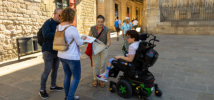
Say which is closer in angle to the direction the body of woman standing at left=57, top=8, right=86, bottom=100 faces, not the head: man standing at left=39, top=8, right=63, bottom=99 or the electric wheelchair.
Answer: the electric wheelchair

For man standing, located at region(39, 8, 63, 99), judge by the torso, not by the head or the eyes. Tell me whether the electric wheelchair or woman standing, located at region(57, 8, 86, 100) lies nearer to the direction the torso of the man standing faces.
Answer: the electric wheelchair

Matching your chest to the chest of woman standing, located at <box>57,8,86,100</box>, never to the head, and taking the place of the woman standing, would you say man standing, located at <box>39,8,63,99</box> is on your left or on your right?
on your left

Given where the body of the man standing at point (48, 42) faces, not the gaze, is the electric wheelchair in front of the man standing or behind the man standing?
in front

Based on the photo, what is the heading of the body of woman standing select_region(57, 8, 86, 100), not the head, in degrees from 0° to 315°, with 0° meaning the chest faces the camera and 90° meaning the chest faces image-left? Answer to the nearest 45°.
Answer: approximately 225°

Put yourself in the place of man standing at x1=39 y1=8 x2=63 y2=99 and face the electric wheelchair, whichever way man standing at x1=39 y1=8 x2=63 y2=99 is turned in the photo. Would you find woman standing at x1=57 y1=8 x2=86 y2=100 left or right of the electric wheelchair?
right

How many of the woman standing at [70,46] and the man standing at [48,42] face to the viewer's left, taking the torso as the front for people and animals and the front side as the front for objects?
0

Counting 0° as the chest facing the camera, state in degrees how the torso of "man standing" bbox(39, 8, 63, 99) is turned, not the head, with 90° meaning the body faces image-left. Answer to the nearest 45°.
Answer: approximately 270°
